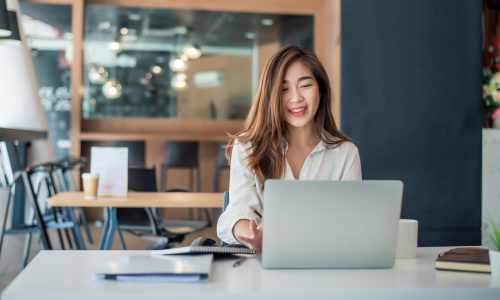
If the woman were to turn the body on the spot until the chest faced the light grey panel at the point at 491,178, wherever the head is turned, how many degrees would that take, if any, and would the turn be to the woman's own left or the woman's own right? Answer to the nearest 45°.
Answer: approximately 135° to the woman's own left

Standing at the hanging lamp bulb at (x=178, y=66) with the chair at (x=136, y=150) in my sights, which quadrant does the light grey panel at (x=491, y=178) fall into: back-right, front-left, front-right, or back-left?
front-left

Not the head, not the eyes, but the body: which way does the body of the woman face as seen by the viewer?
toward the camera

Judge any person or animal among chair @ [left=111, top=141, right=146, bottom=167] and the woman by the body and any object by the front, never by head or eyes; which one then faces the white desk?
the woman

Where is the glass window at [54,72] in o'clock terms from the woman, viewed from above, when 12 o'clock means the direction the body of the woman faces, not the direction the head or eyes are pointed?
The glass window is roughly at 5 o'clock from the woman.

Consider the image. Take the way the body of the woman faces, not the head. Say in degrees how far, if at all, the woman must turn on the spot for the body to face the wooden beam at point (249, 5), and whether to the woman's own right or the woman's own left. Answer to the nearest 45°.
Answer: approximately 180°

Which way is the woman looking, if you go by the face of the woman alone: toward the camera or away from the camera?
toward the camera

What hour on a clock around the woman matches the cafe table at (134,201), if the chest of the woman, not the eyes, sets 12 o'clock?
The cafe table is roughly at 5 o'clock from the woman.
